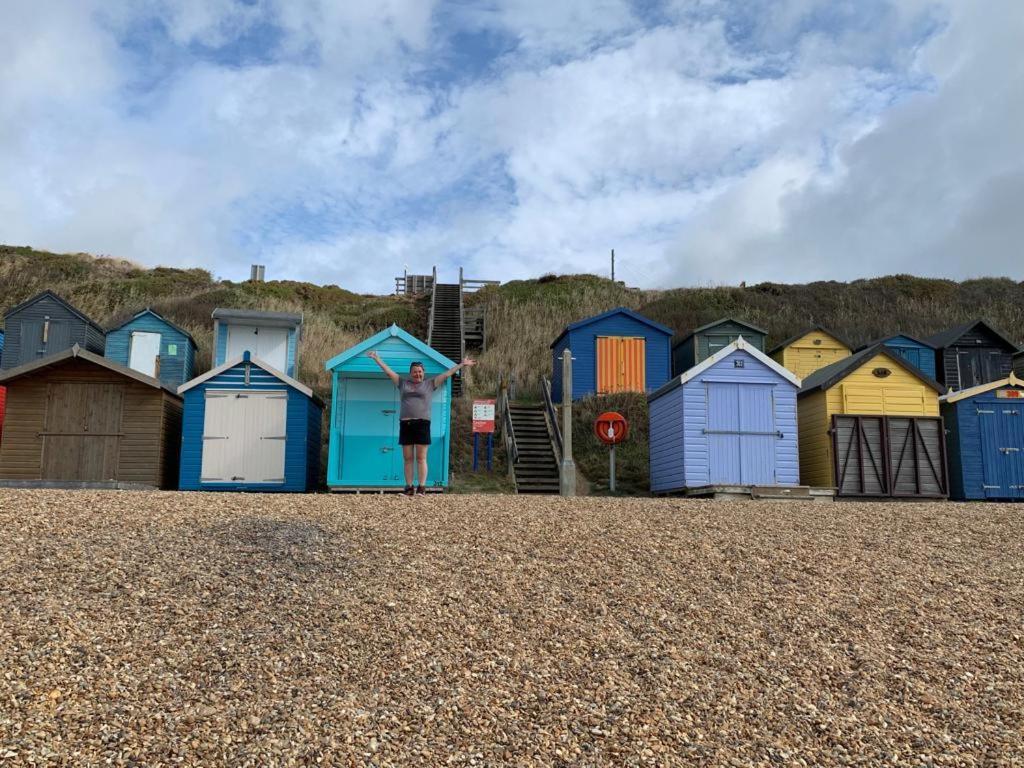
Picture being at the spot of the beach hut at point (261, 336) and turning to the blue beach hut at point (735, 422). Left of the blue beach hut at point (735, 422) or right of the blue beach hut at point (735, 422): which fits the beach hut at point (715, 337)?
left

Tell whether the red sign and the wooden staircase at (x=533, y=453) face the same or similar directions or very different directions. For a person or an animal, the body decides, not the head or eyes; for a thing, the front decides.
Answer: same or similar directions

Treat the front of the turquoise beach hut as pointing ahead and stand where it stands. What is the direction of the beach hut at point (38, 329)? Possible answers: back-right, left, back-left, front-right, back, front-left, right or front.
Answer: back-right

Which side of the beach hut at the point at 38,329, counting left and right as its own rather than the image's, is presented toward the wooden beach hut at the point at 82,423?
front

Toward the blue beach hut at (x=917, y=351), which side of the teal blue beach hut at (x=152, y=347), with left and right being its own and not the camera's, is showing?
left

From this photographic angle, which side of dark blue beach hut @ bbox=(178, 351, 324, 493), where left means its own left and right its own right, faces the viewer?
front

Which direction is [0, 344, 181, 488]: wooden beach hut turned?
toward the camera

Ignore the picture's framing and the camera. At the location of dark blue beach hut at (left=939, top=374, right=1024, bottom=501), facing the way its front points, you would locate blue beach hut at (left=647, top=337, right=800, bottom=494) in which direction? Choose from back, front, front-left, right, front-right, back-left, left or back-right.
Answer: front-right

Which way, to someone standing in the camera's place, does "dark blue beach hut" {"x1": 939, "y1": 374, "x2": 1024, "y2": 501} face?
facing the viewer

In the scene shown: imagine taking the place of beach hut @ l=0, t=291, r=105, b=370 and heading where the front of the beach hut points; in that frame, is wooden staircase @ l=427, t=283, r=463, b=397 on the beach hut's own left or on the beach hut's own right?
on the beach hut's own left

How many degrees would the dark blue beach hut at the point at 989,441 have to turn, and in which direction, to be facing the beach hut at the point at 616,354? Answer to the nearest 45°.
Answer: approximately 90° to its right

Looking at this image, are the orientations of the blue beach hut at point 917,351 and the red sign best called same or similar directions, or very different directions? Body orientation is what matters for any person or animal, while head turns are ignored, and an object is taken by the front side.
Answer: same or similar directions

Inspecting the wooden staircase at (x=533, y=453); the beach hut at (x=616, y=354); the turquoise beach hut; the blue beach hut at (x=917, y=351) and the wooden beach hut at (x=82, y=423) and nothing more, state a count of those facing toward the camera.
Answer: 5

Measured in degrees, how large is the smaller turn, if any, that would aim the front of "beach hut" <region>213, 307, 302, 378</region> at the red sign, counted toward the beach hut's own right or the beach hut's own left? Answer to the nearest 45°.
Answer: approximately 45° to the beach hut's own left

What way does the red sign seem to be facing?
toward the camera
